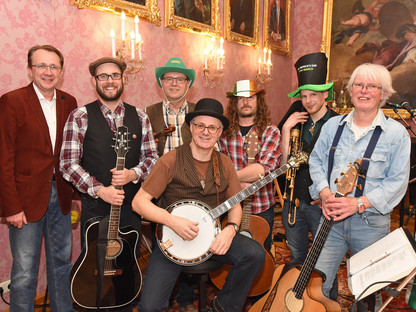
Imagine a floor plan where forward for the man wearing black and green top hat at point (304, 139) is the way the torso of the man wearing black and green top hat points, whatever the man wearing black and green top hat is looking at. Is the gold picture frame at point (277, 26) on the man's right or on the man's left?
on the man's right

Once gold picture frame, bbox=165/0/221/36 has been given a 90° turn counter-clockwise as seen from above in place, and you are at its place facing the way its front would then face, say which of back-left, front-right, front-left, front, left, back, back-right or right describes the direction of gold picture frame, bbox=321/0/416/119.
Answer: front

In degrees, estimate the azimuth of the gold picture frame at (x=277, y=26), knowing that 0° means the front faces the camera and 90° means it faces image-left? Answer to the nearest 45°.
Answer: approximately 315°

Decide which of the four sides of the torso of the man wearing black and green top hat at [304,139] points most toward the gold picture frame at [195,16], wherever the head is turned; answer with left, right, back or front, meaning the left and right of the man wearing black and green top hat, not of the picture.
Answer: right

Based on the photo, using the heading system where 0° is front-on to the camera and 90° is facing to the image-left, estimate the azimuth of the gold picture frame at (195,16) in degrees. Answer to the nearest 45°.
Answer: approximately 315°

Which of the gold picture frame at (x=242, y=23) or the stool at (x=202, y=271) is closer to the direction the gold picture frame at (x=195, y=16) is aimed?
the stool
